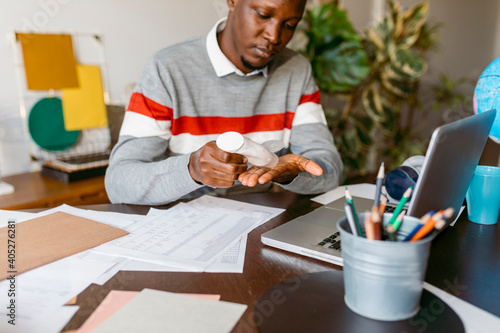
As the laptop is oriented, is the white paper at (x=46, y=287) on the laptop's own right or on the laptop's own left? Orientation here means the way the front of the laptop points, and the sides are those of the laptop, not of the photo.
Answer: on the laptop's own left

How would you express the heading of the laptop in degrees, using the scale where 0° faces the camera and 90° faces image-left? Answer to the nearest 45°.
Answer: approximately 135°

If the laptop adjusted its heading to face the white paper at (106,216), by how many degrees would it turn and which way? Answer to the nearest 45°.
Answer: approximately 45° to its left
